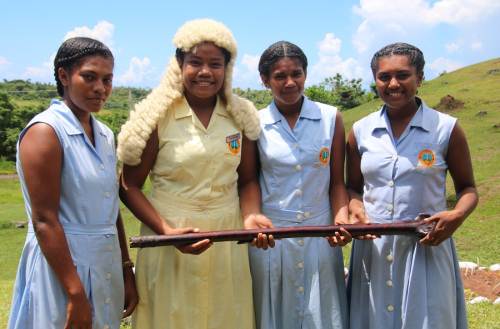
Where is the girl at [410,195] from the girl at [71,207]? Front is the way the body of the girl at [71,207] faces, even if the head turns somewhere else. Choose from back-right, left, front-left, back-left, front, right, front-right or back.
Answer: front-left

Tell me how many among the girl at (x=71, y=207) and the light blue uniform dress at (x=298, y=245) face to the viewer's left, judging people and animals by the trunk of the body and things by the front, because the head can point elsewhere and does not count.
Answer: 0

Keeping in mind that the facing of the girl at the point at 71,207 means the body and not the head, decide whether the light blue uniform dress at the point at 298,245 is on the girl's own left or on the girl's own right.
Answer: on the girl's own left

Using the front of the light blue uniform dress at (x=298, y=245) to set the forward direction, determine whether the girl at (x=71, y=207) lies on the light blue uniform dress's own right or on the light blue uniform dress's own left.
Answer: on the light blue uniform dress's own right

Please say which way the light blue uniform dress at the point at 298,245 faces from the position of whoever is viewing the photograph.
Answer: facing the viewer

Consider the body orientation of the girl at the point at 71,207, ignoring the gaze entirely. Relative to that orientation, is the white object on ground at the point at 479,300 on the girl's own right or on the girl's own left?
on the girl's own left

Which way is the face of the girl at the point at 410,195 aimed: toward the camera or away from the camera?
toward the camera

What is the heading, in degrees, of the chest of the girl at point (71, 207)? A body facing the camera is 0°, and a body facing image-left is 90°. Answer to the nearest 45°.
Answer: approximately 315°

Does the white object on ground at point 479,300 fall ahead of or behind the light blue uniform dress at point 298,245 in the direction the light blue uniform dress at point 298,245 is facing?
behind

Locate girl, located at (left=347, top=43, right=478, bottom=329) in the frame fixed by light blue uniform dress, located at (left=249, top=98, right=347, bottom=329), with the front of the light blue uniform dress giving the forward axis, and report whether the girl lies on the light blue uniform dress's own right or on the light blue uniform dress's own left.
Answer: on the light blue uniform dress's own left
